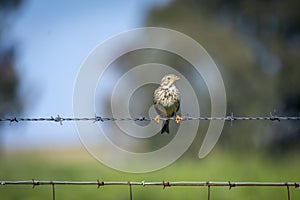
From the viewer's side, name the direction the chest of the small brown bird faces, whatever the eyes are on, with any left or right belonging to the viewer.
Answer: facing the viewer
